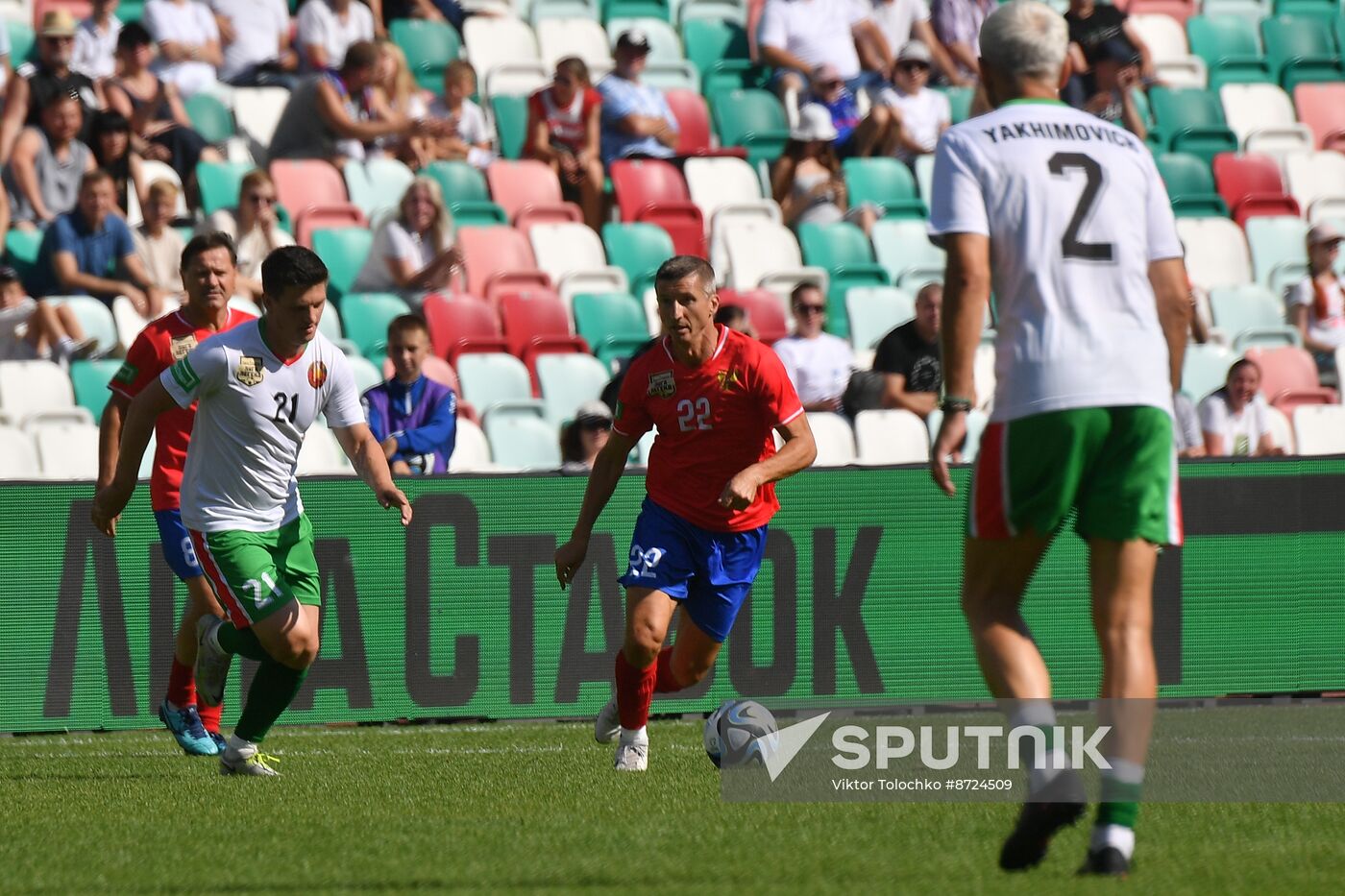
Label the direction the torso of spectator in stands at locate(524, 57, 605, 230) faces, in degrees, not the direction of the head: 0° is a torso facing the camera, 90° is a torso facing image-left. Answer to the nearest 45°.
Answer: approximately 0°

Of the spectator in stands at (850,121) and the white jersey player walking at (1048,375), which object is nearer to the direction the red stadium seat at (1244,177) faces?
the white jersey player walking

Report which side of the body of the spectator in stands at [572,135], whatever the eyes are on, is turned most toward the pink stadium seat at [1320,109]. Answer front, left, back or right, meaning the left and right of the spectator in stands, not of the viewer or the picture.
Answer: left

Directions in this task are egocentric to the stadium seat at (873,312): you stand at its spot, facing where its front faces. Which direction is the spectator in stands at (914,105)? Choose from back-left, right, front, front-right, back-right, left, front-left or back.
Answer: back
